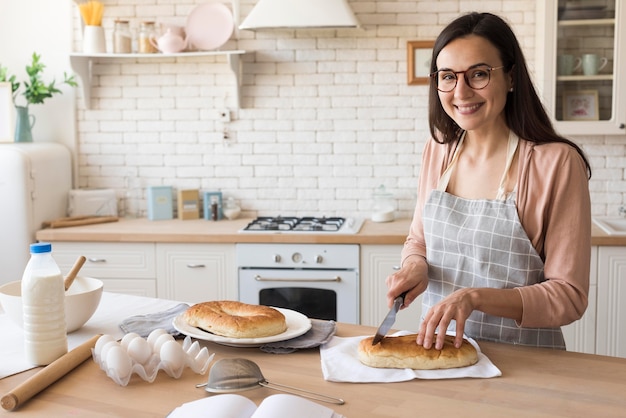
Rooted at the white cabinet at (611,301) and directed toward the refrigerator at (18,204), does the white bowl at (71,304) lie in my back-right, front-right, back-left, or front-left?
front-left

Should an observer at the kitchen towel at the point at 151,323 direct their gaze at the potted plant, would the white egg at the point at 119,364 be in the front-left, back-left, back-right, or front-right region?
back-left

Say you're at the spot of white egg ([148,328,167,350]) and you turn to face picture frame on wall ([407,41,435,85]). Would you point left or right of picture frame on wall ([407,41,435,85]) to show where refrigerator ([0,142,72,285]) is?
left

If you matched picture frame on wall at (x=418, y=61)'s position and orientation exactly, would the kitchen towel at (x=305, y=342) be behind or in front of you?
in front

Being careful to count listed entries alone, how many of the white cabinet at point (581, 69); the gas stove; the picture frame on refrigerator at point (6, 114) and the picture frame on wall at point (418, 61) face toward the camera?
4

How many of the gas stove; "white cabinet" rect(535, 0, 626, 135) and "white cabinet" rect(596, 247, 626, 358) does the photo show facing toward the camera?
3

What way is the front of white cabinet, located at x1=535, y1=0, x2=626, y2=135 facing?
toward the camera

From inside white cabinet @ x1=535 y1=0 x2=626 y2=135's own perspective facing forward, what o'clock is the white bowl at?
The white bowl is roughly at 1 o'clock from the white cabinet.

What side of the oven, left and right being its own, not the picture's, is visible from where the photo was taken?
front

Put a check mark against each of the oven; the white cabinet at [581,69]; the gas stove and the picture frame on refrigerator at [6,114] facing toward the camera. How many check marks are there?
4

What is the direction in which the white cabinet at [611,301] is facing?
toward the camera

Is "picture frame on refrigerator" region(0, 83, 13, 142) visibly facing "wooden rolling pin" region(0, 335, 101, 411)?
yes

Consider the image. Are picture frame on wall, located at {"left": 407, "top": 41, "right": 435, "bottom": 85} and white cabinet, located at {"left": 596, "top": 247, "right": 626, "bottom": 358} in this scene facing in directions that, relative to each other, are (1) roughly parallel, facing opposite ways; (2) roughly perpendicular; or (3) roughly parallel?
roughly parallel

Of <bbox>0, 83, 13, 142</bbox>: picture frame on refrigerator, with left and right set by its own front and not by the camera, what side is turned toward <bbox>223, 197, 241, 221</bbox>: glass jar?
left

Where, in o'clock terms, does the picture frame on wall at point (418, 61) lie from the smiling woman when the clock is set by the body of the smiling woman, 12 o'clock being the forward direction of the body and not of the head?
The picture frame on wall is roughly at 4 o'clock from the smiling woman.

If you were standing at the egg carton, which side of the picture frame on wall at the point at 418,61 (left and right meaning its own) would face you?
front
